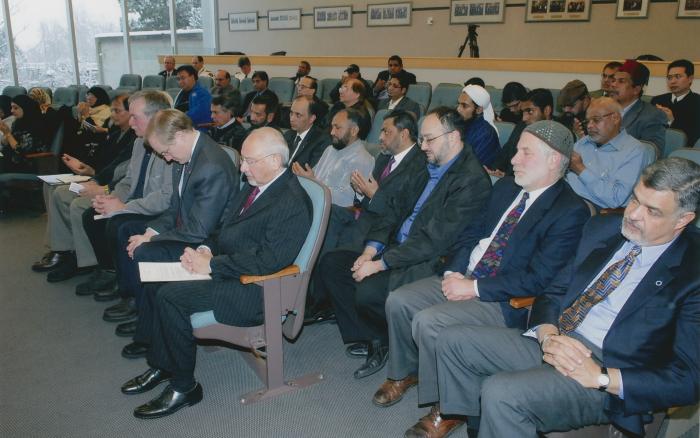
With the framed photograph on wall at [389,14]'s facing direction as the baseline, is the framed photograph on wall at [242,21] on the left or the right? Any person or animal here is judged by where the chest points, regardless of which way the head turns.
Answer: on its right

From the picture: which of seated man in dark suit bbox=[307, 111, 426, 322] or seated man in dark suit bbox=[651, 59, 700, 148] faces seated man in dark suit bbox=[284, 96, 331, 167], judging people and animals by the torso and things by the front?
seated man in dark suit bbox=[651, 59, 700, 148]

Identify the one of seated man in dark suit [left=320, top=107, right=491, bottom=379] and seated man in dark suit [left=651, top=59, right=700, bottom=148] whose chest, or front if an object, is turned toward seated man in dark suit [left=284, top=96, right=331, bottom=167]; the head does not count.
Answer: seated man in dark suit [left=651, top=59, right=700, bottom=148]

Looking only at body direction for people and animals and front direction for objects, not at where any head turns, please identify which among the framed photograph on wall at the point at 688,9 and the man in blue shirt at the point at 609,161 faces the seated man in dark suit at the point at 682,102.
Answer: the framed photograph on wall

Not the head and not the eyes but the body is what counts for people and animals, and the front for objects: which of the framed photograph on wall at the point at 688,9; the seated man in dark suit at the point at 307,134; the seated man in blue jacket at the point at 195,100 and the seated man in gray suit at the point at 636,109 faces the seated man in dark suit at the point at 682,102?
the framed photograph on wall

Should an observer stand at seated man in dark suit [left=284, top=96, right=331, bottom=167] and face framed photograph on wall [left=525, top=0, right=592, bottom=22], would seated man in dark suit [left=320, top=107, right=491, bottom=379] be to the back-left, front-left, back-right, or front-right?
back-right

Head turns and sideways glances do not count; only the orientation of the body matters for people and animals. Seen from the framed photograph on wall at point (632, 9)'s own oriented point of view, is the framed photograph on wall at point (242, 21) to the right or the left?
on its right
